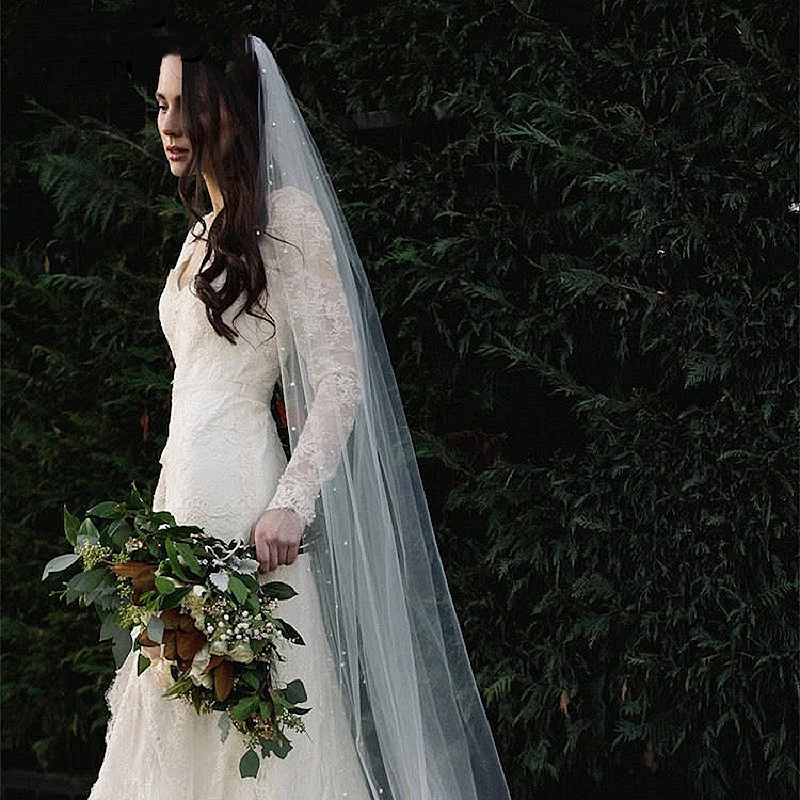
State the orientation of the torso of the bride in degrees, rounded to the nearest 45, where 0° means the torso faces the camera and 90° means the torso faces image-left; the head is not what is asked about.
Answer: approximately 45°

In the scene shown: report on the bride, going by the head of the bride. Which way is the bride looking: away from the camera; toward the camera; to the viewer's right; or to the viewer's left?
to the viewer's left
